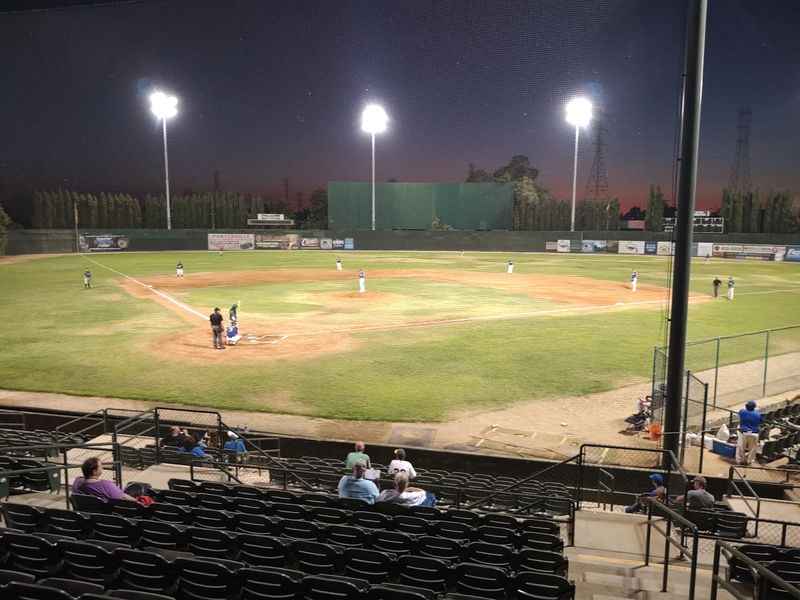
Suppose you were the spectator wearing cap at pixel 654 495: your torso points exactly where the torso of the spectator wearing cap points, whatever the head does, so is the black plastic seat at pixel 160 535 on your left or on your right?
on your left

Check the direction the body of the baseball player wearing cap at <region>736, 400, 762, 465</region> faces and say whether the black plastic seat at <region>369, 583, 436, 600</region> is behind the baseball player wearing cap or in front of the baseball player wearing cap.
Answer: behind

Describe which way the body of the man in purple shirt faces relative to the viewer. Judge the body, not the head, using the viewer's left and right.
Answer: facing away from the viewer and to the right of the viewer

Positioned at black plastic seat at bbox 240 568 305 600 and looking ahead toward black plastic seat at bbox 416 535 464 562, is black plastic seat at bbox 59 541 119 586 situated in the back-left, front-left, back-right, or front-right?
back-left

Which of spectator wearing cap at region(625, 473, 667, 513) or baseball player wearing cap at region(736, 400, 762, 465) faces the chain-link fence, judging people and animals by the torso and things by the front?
baseball player wearing cap at region(736, 400, 762, 465)

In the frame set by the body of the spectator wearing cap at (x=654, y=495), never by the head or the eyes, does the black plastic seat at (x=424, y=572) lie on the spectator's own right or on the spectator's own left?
on the spectator's own left

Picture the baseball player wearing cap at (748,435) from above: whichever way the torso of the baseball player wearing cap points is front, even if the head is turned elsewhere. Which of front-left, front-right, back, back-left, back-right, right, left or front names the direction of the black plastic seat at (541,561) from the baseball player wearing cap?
back

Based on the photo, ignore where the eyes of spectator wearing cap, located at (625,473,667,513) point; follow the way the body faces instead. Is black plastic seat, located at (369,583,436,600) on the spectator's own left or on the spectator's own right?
on the spectator's own left

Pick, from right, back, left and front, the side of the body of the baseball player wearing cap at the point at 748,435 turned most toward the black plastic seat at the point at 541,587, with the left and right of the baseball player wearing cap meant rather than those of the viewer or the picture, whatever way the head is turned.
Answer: back

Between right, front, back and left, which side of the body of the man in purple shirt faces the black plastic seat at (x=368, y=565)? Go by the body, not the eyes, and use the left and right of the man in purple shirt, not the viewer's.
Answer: right

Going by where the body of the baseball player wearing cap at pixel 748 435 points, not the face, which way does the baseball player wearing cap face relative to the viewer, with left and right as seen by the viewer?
facing away from the viewer

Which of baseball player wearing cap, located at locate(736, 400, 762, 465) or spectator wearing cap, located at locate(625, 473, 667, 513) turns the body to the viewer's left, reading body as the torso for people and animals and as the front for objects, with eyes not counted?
spectator wearing cap, located at locate(625, 473, 667, 513)

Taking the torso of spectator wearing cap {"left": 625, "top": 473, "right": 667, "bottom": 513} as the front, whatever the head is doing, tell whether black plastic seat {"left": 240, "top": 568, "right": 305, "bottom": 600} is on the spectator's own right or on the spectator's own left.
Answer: on the spectator's own left
